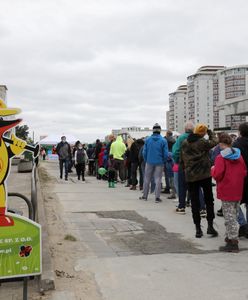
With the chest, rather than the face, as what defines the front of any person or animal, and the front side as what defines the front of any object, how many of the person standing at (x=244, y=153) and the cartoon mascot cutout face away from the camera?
1

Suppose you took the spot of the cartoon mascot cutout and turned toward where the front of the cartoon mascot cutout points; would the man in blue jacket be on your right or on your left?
on your left

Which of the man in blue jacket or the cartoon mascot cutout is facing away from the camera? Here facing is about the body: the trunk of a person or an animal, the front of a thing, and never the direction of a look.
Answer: the man in blue jacket

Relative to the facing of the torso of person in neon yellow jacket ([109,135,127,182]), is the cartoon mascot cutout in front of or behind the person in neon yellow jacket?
behind

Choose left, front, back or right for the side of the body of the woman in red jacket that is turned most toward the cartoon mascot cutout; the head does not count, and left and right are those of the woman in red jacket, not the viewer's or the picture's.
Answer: left

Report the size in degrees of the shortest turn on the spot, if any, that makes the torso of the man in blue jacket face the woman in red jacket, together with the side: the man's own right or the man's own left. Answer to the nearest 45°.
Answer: approximately 180°

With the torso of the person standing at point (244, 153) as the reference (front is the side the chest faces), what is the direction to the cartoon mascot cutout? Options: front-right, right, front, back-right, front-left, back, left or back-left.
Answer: back-left

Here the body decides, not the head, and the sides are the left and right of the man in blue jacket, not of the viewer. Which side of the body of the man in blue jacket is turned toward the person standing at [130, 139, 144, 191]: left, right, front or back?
front

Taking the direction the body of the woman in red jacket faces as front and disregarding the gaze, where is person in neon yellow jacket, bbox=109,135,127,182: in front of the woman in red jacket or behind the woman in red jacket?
in front

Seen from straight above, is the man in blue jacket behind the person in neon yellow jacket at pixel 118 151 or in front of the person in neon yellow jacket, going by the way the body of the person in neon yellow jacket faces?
behind

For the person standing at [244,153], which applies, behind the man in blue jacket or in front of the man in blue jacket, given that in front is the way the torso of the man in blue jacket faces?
behind

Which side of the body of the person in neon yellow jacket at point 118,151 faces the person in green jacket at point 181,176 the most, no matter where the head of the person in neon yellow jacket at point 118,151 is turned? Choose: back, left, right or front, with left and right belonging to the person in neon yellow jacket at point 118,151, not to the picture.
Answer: back

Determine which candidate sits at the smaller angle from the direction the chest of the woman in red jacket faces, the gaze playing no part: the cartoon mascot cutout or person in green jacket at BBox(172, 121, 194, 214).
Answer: the person in green jacket

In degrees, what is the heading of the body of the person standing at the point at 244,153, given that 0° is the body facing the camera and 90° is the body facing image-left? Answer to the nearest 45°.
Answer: approximately 180°

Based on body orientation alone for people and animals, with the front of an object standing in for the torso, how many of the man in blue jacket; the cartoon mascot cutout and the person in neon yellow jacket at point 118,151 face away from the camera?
2

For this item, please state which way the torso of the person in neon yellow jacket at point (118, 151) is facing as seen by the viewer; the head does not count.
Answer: away from the camera

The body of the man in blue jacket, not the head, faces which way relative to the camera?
away from the camera

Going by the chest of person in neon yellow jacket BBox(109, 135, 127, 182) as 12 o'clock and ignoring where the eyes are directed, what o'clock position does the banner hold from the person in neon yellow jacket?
The banner is roughly at 6 o'clock from the person in neon yellow jacket.
